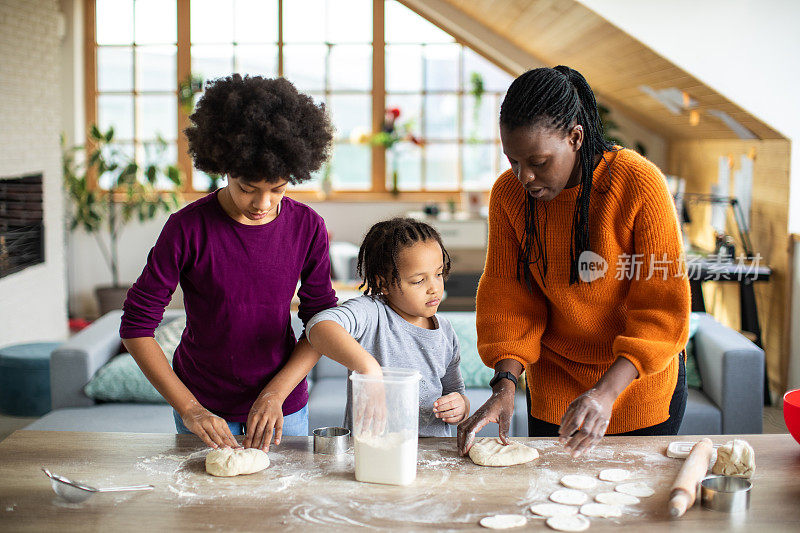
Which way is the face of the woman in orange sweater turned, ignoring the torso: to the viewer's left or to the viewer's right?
to the viewer's left

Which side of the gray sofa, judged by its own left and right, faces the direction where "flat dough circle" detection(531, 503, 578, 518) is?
front

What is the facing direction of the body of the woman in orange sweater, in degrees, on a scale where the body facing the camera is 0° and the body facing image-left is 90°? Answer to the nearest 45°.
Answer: approximately 45°

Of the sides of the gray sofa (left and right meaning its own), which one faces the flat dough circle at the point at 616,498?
front

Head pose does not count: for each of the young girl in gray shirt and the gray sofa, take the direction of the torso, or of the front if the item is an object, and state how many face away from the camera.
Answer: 0

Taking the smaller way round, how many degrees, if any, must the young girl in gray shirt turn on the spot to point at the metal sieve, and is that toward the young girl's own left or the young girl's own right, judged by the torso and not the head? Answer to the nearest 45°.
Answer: approximately 90° to the young girl's own right

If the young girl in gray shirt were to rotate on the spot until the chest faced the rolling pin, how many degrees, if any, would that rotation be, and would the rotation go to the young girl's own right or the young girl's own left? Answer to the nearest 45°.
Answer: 0° — they already face it

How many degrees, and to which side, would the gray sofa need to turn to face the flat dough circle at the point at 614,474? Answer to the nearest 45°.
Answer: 0° — it already faces it
